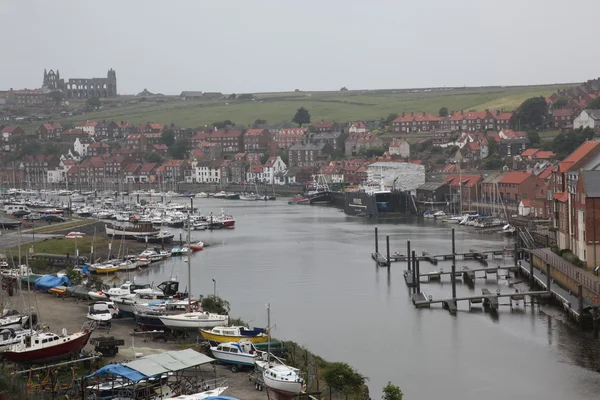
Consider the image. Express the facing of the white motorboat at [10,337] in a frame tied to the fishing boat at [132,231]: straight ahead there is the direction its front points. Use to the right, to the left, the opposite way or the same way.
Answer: the opposite way

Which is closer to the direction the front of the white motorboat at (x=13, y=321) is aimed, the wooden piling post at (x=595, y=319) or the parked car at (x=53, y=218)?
the wooden piling post

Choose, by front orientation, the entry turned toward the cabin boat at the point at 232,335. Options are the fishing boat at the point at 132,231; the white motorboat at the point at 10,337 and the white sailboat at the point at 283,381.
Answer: the white motorboat at the point at 10,337

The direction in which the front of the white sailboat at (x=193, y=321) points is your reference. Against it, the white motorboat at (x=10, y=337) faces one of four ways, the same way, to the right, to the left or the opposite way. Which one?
the opposite way

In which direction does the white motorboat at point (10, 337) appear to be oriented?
to the viewer's right

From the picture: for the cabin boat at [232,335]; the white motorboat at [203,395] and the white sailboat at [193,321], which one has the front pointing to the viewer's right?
the white motorboat at [203,395]

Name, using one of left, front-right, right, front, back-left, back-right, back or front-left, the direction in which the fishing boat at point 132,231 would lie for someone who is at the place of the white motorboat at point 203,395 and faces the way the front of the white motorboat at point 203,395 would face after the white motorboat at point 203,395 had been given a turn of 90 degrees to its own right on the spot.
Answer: back

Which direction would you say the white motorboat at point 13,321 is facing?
to the viewer's right

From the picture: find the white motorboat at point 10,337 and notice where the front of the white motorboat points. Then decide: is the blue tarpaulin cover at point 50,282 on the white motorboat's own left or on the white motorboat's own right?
on the white motorboat's own left

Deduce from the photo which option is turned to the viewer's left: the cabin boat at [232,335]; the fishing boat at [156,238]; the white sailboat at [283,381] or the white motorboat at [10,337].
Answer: the cabin boat at [232,335]

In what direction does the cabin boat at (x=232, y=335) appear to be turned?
to the viewer's left

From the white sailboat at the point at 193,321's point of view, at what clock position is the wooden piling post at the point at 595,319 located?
The wooden piling post is roughly at 6 o'clock from the white sailboat.

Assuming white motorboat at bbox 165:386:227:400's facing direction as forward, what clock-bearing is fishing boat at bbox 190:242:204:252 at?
The fishing boat is roughly at 9 o'clock from the white motorboat.

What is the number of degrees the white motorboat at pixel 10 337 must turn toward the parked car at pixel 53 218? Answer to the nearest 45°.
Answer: approximately 90° to its left

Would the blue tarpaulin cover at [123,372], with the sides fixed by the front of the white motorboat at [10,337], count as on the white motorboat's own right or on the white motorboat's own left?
on the white motorboat's own right

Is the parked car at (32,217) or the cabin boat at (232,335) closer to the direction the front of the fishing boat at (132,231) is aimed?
the parked car

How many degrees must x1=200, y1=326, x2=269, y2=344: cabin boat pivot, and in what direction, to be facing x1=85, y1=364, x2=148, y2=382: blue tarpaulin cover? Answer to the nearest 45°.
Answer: approximately 45° to its left
